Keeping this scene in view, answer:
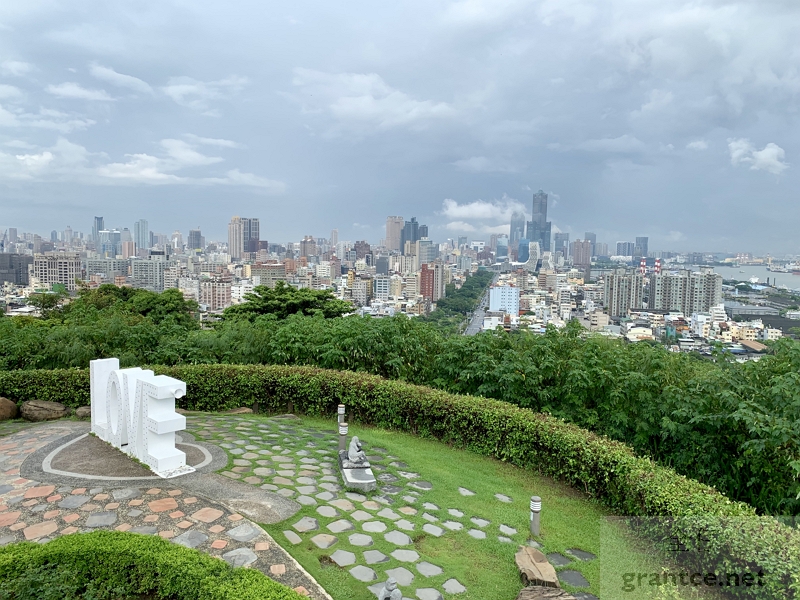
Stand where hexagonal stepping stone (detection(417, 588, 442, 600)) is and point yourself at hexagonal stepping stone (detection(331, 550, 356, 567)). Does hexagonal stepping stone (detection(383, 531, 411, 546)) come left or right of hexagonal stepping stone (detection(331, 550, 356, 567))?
right

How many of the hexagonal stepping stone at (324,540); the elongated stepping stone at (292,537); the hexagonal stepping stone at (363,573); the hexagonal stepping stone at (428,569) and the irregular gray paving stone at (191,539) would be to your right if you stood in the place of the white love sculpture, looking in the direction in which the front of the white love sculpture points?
0

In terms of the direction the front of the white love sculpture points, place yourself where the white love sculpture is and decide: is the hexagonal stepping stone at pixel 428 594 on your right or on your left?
on your left

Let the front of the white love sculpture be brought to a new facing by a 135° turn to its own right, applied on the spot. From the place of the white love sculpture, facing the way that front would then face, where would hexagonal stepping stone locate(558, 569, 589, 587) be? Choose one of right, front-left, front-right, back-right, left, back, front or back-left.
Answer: back-right

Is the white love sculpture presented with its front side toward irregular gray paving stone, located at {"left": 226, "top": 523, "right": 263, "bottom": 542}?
no

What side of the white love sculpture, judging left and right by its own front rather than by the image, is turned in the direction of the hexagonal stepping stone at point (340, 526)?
left

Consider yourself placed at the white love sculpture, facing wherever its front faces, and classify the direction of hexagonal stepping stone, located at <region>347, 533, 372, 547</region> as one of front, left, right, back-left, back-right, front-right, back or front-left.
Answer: left

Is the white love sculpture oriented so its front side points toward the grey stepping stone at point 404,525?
no

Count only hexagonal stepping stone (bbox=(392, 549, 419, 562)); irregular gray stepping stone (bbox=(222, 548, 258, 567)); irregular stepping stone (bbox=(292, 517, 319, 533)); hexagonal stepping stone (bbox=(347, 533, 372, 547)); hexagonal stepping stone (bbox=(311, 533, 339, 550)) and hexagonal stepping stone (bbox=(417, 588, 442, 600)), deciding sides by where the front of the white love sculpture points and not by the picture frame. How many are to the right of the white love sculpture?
0

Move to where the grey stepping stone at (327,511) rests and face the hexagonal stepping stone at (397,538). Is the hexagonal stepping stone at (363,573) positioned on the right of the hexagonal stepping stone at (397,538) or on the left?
right

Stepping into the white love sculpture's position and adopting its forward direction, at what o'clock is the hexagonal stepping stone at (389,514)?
The hexagonal stepping stone is roughly at 9 o'clock from the white love sculpture.

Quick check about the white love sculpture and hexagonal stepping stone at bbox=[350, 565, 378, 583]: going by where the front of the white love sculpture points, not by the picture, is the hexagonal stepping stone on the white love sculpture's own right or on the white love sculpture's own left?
on the white love sculpture's own left

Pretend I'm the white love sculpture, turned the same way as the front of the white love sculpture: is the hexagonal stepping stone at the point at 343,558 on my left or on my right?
on my left

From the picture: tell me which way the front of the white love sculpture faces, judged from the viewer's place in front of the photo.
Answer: facing the viewer and to the left of the viewer

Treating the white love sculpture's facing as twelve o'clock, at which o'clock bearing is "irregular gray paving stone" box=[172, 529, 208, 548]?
The irregular gray paving stone is roughly at 10 o'clock from the white love sculpture.

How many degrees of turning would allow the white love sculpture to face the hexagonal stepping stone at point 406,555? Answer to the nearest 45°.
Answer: approximately 90° to its left

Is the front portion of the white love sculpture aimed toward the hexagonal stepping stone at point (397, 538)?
no

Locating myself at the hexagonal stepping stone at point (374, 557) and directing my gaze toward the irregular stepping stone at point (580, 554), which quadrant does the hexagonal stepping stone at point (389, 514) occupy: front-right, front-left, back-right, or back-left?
front-left

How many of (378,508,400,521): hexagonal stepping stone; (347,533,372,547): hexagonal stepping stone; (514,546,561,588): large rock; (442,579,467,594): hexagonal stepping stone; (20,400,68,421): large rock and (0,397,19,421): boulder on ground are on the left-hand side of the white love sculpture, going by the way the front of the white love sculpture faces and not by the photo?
4

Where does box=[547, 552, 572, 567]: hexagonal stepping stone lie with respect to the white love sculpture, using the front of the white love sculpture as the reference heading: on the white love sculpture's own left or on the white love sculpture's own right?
on the white love sculpture's own left

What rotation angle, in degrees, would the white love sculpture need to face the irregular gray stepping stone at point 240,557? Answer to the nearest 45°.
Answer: approximately 45° to its left
